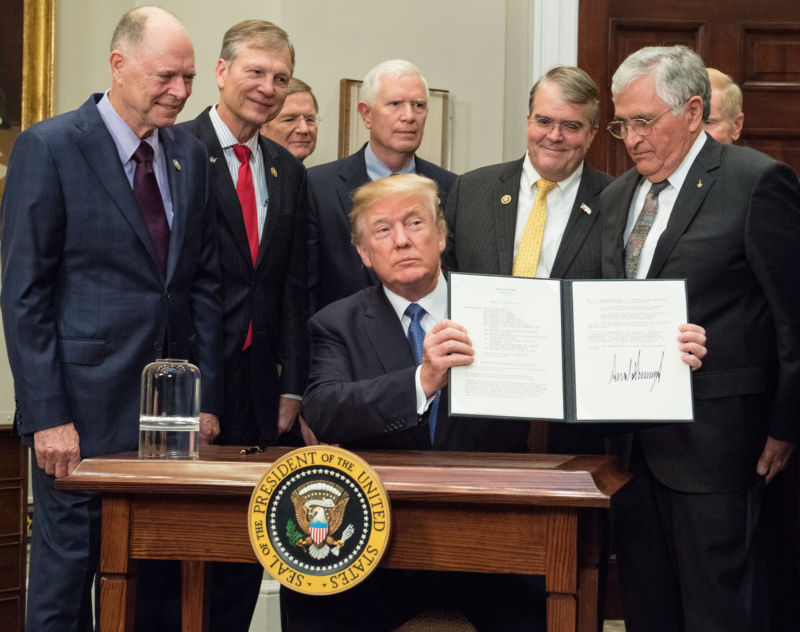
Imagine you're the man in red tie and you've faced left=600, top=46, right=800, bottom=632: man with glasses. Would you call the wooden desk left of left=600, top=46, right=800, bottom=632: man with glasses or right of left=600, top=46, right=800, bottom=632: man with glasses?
right

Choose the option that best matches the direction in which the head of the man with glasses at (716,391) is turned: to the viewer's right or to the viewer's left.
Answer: to the viewer's left

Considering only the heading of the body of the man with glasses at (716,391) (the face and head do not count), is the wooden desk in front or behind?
in front

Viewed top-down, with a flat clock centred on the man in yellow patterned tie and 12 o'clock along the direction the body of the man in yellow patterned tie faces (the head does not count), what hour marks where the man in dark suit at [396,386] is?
The man in dark suit is roughly at 1 o'clock from the man in yellow patterned tie.

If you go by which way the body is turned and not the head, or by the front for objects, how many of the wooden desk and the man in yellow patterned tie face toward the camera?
2

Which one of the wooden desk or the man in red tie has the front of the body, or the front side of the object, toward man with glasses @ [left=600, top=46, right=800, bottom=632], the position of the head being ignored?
the man in red tie

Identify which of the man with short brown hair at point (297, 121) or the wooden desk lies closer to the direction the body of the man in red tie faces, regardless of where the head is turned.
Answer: the wooden desk

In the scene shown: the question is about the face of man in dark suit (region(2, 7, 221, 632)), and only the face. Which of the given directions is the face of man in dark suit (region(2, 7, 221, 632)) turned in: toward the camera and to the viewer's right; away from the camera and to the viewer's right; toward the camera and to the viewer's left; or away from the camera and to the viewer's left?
toward the camera and to the viewer's right

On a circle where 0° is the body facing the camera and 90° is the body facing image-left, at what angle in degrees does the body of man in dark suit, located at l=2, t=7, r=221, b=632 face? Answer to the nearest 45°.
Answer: approximately 315°

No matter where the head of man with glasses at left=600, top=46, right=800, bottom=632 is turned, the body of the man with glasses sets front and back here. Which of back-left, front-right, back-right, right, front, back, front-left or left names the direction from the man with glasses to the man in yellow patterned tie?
right

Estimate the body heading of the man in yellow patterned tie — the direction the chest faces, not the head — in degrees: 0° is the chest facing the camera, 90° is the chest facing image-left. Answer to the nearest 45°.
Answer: approximately 0°
